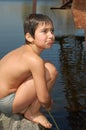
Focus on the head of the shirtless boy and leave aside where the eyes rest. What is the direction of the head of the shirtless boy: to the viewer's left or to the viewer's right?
to the viewer's right

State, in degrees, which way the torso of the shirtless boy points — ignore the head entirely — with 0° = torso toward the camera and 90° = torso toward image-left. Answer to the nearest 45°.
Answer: approximately 270°

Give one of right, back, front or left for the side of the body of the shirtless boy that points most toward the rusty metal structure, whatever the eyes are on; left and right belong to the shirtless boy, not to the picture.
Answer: left
